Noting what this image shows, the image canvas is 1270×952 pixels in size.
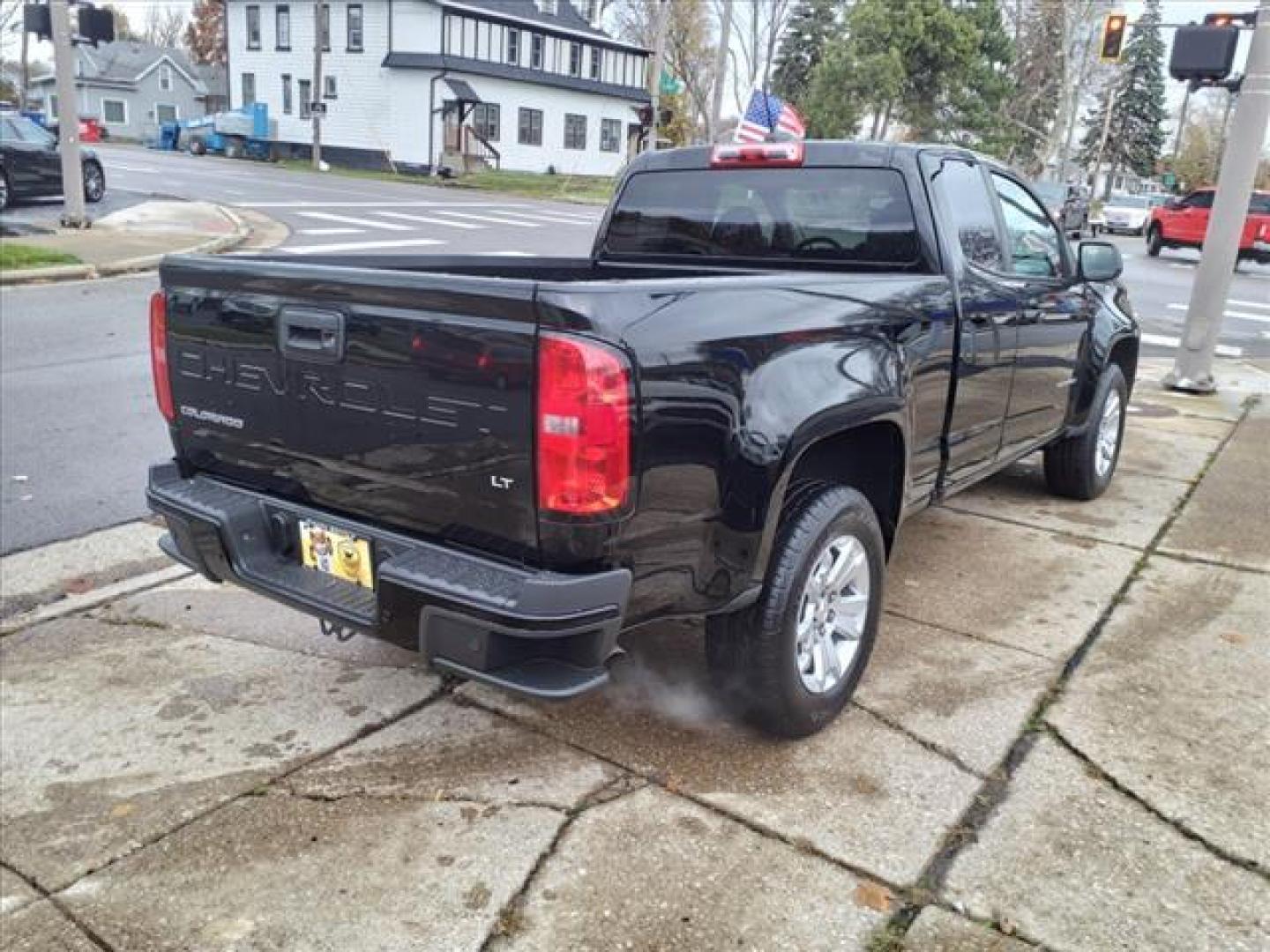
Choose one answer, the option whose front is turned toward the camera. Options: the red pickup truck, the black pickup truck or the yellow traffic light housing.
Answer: the yellow traffic light housing

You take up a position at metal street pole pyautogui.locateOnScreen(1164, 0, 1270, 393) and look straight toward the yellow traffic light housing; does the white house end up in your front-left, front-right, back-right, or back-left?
front-left

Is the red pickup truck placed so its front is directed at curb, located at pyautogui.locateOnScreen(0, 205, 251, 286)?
no

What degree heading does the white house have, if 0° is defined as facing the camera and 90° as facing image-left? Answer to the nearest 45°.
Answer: approximately 315°

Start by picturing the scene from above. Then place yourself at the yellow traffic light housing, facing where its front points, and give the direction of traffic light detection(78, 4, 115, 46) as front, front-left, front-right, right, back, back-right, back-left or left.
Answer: front-right

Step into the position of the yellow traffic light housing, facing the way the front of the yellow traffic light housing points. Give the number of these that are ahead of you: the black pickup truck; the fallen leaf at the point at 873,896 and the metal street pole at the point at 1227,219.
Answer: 3

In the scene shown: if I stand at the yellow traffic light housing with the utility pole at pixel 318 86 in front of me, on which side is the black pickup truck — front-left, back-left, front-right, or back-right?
back-left

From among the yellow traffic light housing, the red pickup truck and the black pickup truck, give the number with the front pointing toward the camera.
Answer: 1

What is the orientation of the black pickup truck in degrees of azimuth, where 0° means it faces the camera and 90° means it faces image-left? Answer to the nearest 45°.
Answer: approximately 225°

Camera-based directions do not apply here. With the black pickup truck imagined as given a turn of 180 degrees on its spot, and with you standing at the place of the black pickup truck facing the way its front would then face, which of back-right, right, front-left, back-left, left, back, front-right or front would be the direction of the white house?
back-right

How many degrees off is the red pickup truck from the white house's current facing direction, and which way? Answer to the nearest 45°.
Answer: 0° — it already faces it

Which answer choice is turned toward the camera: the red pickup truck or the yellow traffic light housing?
the yellow traffic light housing

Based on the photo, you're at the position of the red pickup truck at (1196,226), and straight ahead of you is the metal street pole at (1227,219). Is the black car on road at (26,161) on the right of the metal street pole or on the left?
right

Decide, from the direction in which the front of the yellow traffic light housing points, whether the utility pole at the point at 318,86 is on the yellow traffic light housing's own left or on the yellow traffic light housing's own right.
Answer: on the yellow traffic light housing's own right

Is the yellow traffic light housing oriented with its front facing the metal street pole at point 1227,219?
yes

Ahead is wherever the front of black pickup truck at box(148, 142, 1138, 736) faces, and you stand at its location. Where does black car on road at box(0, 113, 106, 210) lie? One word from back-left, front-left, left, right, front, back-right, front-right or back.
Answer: left

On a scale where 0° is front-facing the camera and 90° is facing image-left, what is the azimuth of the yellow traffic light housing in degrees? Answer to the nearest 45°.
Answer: approximately 0°
